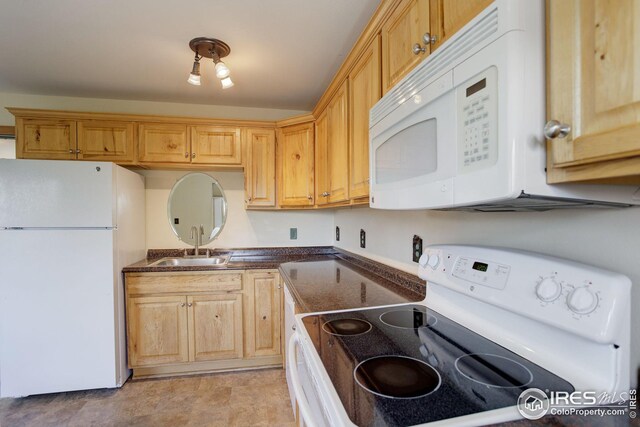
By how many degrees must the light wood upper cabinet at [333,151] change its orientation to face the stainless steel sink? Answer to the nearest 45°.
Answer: approximately 45° to its right

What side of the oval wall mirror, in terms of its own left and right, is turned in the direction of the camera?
front

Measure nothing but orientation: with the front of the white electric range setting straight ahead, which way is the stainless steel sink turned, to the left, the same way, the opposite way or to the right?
to the left

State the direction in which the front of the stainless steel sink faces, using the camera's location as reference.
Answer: facing the viewer

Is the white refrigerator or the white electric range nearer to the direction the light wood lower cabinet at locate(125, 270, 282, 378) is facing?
the white electric range

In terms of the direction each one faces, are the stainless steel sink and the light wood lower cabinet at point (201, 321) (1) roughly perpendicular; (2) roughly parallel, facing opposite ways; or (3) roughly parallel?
roughly parallel

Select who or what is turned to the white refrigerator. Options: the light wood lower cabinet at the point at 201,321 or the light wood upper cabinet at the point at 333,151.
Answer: the light wood upper cabinet

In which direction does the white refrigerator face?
toward the camera

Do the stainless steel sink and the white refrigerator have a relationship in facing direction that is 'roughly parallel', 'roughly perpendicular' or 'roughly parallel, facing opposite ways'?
roughly parallel

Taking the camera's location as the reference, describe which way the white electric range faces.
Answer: facing the viewer and to the left of the viewer

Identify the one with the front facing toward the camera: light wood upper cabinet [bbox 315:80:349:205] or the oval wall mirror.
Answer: the oval wall mirror

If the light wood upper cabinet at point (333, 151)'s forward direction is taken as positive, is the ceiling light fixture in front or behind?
in front

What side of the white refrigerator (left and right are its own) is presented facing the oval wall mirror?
left

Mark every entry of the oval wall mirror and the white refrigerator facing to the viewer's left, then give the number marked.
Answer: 0
